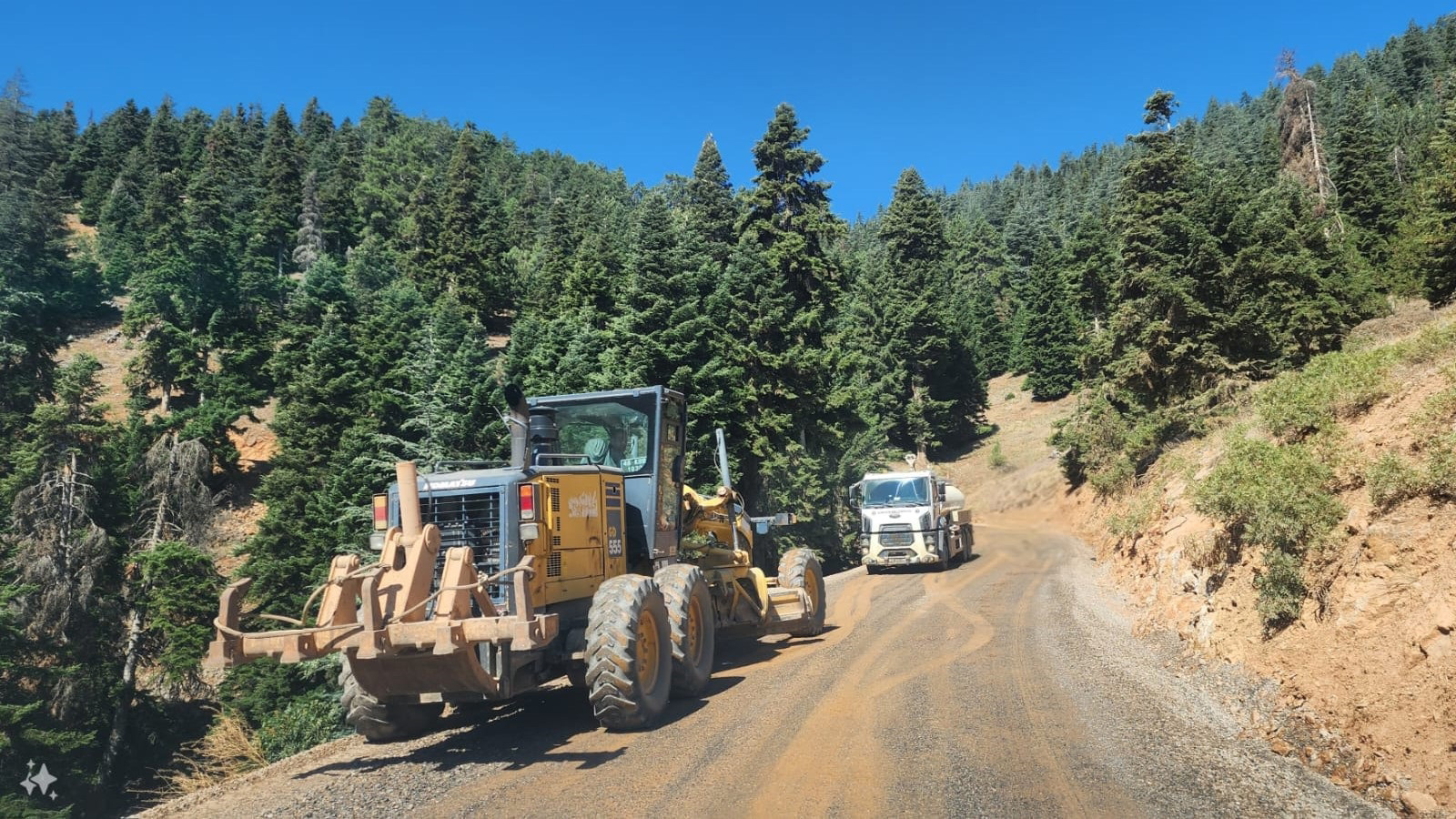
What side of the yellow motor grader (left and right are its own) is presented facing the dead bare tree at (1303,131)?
front

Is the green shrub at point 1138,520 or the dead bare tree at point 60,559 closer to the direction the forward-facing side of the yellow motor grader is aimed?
the green shrub

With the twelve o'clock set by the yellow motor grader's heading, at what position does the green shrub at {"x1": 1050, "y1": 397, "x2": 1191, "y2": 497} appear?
The green shrub is roughly at 12 o'clock from the yellow motor grader.

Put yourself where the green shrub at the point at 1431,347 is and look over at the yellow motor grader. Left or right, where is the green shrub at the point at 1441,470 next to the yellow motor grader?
left

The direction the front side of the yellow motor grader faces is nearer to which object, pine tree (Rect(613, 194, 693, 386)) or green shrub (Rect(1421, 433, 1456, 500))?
the pine tree

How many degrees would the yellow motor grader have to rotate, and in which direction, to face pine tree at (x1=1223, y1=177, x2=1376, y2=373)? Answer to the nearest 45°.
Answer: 0° — it already faces it

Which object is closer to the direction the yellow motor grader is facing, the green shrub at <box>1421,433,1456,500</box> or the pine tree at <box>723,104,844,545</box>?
the pine tree

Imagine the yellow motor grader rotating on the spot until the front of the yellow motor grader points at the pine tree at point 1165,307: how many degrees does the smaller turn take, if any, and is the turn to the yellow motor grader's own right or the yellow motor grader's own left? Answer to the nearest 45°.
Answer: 0° — it already faces it

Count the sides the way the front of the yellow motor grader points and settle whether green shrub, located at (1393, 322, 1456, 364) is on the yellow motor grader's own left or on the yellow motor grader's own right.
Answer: on the yellow motor grader's own right

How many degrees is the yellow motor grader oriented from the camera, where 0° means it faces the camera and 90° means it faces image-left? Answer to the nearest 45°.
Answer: approximately 225°

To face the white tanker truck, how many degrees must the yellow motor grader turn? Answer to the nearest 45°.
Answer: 0° — it already faces it

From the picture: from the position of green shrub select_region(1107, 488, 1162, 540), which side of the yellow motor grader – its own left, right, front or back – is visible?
front

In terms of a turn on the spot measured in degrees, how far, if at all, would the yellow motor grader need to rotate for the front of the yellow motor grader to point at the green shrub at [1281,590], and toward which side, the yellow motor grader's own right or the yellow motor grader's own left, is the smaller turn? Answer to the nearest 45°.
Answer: approximately 45° to the yellow motor grader's own right

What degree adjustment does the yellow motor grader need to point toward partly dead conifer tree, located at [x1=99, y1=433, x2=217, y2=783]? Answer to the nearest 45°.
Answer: approximately 90° to its left

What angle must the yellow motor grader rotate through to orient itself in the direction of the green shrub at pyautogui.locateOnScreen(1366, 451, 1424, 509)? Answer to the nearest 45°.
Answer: approximately 45° to its right

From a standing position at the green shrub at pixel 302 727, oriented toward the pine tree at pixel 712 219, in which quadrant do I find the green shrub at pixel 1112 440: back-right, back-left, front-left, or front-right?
front-right

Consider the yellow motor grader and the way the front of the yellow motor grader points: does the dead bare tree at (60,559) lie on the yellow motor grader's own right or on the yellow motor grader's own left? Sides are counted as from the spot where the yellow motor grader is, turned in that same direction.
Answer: on the yellow motor grader's own left

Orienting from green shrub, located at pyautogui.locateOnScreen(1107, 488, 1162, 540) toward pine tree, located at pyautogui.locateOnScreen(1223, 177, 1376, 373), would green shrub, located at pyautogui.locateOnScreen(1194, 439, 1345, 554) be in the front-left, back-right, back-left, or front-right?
back-right
